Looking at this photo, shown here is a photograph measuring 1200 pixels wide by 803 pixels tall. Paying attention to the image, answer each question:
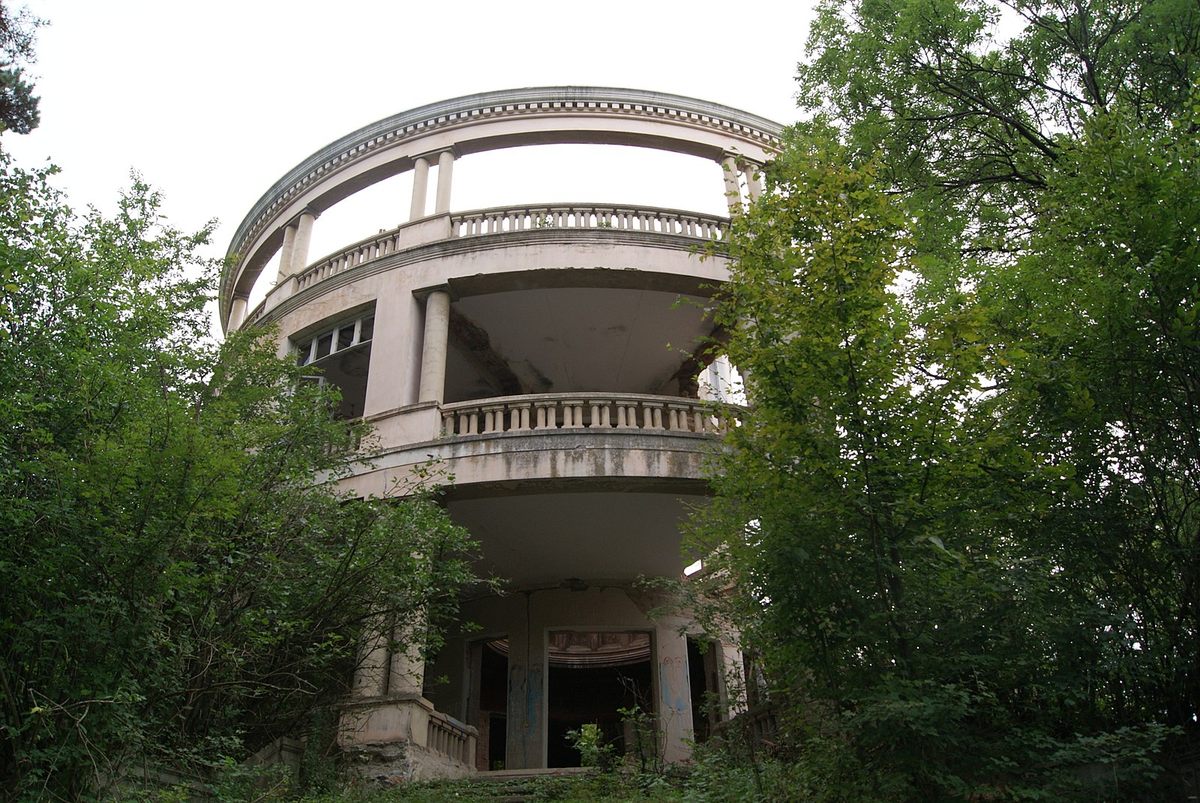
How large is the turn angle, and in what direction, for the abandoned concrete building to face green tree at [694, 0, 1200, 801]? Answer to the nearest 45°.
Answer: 0° — it already faces it

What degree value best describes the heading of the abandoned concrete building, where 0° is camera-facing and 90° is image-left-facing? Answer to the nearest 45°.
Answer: approximately 0°
